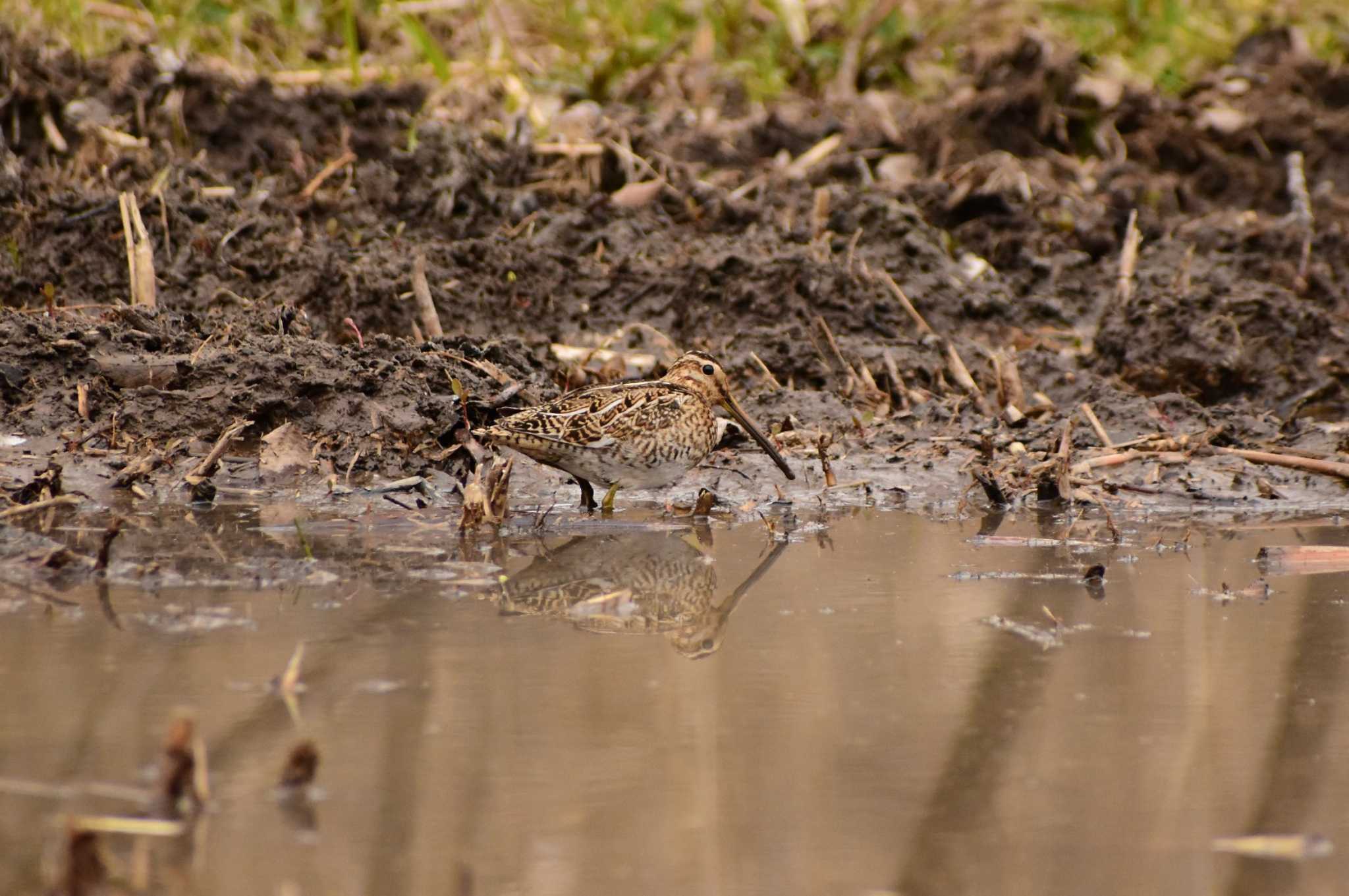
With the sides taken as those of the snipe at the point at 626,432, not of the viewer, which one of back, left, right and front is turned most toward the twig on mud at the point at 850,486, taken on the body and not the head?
front

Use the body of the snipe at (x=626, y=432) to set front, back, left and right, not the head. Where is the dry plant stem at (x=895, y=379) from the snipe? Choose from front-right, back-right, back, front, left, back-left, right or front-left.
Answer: front-left

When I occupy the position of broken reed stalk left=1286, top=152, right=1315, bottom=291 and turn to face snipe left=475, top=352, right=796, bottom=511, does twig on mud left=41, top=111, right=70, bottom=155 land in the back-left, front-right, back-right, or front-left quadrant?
front-right

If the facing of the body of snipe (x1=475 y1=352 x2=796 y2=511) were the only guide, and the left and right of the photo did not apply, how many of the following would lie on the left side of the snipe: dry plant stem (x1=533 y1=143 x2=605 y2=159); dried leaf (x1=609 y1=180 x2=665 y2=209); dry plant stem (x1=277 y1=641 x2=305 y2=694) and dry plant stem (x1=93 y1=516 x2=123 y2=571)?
2

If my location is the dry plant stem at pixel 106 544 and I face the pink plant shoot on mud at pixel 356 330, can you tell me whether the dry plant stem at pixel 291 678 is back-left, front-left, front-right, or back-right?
back-right

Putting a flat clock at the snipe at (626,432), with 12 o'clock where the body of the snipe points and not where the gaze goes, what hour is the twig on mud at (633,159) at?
The twig on mud is roughly at 9 o'clock from the snipe.

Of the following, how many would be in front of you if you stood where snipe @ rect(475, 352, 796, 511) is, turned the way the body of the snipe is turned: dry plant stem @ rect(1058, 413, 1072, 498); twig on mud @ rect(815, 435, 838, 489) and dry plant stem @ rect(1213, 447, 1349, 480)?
3

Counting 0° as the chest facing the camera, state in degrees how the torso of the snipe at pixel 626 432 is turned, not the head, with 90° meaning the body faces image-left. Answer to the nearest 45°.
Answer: approximately 270°

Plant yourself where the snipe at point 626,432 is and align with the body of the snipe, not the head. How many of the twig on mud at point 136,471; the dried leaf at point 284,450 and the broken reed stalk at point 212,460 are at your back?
3

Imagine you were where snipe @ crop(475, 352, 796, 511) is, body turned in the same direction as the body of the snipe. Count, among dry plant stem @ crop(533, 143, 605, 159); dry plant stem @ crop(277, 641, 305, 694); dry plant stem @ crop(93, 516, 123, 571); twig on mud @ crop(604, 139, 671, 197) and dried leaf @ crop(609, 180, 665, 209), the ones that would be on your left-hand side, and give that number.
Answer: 3

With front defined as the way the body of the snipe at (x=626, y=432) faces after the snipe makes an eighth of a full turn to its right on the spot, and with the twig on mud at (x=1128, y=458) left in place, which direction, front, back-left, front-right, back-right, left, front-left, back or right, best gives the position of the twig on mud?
front-left

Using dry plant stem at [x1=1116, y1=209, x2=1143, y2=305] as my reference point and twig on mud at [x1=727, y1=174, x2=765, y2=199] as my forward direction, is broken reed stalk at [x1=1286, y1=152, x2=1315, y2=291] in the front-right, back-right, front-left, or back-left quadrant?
back-right

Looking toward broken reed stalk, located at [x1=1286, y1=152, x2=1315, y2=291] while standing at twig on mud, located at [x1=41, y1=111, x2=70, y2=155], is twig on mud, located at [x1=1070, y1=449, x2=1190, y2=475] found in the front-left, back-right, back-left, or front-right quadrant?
front-right

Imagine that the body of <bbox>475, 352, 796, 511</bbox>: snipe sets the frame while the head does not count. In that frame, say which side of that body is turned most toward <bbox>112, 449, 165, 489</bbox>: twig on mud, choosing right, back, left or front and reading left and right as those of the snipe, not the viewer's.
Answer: back

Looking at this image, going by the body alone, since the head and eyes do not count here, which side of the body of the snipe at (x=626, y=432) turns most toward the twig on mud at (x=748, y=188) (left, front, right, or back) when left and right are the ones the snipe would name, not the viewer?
left
